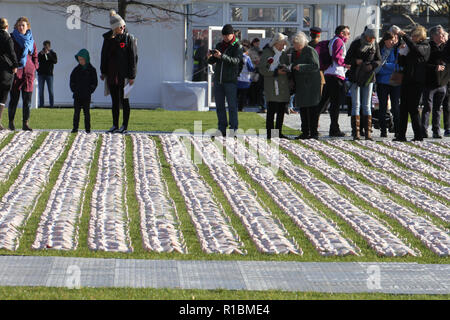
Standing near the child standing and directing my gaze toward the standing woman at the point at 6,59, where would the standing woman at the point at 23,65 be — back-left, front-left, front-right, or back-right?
front-right

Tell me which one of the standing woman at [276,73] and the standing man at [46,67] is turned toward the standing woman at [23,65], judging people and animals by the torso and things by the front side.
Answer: the standing man

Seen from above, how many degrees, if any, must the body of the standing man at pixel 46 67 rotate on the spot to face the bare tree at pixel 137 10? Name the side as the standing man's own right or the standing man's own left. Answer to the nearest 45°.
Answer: approximately 90° to the standing man's own left

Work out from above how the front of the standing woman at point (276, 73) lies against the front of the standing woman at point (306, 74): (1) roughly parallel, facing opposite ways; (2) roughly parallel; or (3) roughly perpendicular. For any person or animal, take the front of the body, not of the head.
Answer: roughly perpendicular

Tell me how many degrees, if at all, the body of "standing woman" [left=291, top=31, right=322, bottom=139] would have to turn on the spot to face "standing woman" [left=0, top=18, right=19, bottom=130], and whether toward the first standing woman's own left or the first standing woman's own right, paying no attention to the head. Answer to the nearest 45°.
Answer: approximately 45° to the first standing woman's own right

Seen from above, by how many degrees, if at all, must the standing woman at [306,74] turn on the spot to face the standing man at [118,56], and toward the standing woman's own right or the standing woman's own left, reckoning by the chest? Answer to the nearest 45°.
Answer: approximately 45° to the standing woman's own right

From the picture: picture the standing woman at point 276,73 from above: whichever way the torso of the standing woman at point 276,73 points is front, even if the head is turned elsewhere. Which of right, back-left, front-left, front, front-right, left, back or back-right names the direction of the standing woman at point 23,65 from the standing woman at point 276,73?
back-right

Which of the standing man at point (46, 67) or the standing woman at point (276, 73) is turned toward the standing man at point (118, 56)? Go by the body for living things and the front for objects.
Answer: the standing man at point (46, 67)

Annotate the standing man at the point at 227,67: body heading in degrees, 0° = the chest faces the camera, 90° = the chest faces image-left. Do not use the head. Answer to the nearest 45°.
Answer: approximately 45°

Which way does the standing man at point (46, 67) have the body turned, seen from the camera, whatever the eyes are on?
toward the camera

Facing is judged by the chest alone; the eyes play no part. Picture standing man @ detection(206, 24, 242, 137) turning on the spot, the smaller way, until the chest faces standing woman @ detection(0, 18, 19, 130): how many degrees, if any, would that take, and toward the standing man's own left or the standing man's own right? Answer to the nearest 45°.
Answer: approximately 45° to the standing man's own right

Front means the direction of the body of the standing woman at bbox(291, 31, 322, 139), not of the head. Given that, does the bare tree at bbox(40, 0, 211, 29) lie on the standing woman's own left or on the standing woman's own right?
on the standing woman's own right

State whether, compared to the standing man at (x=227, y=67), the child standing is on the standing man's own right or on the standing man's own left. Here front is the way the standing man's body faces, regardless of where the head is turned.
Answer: on the standing man's own right
